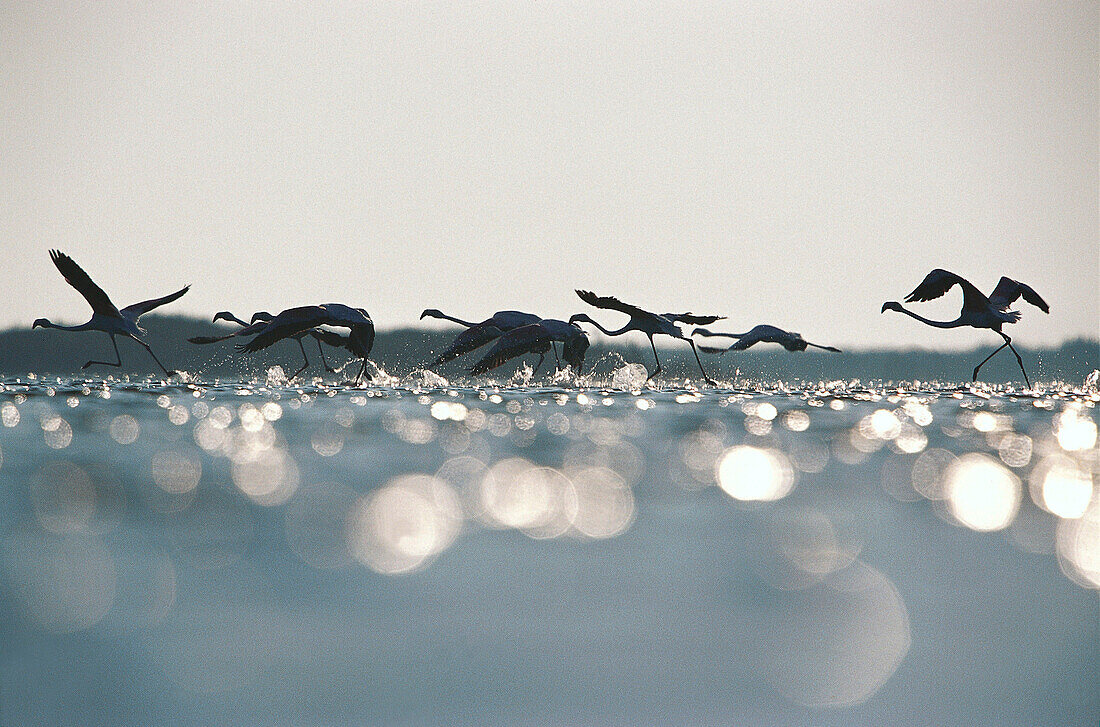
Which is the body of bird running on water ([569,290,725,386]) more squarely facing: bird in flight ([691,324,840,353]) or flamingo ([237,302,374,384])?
the flamingo

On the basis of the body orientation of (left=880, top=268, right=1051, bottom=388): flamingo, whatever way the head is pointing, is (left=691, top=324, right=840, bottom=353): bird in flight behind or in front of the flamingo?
in front

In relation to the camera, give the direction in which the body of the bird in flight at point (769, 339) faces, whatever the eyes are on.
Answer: to the viewer's left

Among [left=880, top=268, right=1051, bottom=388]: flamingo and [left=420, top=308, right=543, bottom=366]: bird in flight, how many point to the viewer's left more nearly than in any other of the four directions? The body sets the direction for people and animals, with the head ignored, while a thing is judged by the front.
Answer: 2

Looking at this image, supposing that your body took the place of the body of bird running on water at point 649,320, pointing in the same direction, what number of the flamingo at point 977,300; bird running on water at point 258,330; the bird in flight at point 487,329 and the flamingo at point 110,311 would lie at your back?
1

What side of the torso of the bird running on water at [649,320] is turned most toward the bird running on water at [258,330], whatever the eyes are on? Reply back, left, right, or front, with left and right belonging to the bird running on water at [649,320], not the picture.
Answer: front

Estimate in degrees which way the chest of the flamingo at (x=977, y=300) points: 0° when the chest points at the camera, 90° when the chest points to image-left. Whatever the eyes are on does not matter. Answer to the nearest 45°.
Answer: approximately 90°

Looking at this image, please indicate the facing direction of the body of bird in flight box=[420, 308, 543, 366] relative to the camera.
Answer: to the viewer's left

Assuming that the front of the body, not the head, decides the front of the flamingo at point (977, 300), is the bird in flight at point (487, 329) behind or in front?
in front

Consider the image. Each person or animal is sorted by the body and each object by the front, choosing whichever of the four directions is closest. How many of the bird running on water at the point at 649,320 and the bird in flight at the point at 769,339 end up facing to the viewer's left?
2

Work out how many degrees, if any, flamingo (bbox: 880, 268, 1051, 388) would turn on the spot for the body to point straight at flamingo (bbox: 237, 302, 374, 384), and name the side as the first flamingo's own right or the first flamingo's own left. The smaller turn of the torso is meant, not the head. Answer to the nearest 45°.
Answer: approximately 45° to the first flamingo's own left

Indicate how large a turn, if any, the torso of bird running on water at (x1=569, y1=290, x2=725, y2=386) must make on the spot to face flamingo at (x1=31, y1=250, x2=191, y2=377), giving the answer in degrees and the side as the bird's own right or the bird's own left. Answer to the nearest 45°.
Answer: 0° — it already faces it

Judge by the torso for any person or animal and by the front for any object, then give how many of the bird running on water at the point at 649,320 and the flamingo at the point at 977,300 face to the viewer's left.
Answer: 2

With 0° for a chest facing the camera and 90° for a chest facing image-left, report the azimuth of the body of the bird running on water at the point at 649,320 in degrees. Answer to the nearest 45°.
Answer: approximately 90°
